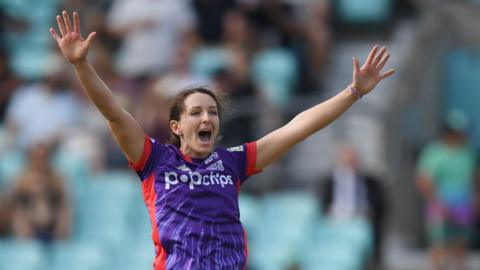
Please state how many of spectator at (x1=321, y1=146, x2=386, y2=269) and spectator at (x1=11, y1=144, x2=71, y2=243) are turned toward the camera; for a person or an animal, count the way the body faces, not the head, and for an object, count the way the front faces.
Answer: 2

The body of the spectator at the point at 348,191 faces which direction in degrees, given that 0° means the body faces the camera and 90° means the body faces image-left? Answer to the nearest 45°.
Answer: approximately 0°

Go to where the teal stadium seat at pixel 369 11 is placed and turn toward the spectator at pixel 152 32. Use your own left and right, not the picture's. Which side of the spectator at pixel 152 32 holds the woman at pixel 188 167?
left

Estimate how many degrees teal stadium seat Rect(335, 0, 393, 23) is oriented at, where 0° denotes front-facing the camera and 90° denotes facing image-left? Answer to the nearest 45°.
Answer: approximately 0°

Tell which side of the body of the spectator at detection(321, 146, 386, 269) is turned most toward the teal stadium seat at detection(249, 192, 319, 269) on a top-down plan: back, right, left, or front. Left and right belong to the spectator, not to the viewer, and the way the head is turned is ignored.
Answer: right

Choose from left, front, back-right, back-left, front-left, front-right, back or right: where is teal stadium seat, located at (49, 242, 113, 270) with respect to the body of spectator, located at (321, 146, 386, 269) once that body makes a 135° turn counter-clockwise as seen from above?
back-left
